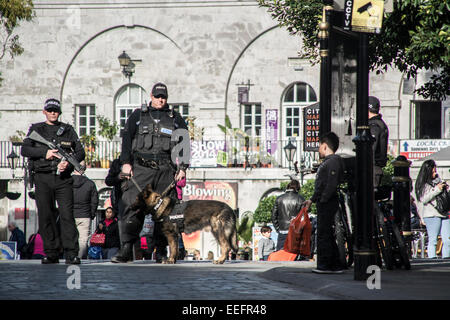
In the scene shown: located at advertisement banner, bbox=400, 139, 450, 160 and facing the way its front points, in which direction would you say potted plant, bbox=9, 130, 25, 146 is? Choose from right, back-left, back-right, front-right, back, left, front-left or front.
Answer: right

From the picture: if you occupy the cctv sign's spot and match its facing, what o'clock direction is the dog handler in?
The dog handler is roughly at 4 o'clock from the cctv sign.

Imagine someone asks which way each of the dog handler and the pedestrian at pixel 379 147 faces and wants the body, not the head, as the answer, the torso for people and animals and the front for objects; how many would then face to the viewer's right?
0

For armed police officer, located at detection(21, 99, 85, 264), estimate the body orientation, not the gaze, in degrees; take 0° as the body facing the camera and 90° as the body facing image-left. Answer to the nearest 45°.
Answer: approximately 0°

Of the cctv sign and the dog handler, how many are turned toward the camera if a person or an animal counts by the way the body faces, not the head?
2

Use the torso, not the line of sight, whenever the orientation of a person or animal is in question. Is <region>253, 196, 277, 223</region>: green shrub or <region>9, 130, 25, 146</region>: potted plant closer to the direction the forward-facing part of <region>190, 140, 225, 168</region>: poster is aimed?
the green shrub

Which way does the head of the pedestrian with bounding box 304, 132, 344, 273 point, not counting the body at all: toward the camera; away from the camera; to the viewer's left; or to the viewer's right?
to the viewer's left

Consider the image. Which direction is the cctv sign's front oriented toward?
toward the camera

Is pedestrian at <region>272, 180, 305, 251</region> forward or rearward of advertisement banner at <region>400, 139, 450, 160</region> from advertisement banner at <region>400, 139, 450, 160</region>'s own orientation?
forward

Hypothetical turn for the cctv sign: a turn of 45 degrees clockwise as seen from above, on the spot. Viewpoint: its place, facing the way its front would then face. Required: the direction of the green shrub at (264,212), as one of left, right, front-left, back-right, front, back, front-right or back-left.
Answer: back-right

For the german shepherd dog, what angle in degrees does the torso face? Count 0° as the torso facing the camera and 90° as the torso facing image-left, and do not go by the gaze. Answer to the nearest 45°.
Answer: approximately 90°

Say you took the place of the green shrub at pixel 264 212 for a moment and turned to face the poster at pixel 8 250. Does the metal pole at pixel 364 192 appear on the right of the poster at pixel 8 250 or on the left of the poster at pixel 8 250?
left

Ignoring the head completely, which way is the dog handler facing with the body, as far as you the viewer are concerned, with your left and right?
facing the viewer
